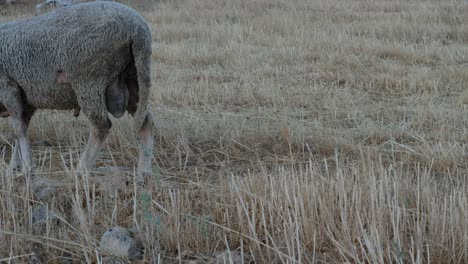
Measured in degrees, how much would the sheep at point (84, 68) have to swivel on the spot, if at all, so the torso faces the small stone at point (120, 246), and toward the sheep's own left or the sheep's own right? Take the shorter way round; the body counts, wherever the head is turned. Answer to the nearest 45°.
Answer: approximately 135° to the sheep's own left

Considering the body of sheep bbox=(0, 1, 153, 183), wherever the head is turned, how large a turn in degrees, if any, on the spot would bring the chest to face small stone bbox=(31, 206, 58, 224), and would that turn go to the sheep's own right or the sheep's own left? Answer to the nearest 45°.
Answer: approximately 135° to the sheep's own left

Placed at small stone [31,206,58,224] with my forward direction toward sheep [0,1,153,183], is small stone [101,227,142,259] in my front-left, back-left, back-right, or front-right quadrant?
back-right

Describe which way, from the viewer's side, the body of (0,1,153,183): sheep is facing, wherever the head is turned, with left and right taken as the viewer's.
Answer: facing away from the viewer and to the left of the viewer
